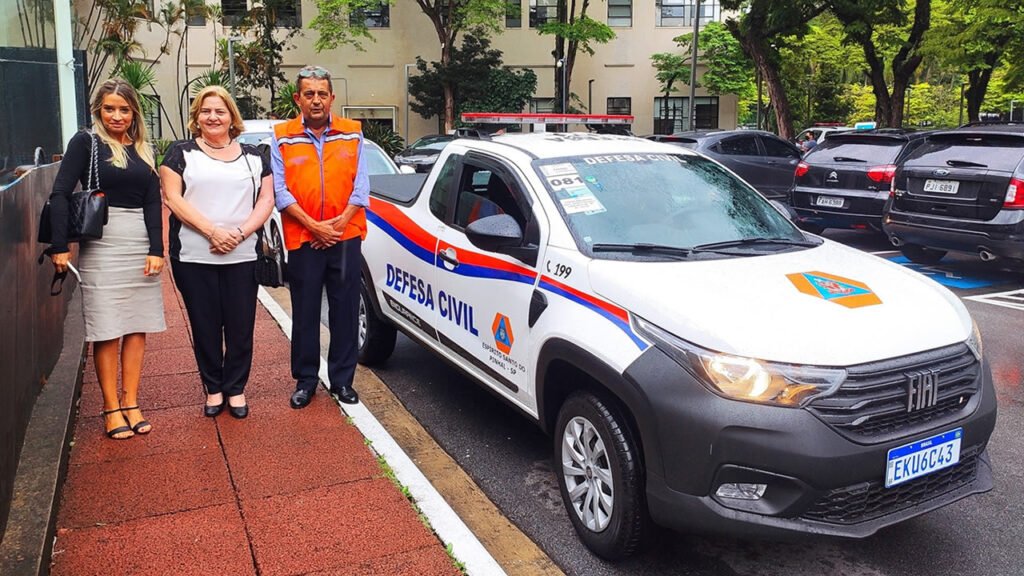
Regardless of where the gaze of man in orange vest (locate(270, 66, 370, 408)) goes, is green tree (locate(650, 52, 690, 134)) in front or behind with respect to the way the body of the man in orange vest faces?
behind

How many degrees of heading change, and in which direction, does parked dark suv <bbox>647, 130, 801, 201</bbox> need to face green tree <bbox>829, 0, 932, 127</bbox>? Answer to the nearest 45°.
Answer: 0° — it already faces it

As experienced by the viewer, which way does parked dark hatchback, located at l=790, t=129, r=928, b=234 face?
facing away from the viewer and to the right of the viewer

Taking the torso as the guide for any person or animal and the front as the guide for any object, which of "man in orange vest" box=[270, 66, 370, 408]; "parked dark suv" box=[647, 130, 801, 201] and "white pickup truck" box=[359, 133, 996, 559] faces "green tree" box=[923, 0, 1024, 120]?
the parked dark suv

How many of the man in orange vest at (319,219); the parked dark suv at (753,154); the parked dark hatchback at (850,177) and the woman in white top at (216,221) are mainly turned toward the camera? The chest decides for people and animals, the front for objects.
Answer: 2

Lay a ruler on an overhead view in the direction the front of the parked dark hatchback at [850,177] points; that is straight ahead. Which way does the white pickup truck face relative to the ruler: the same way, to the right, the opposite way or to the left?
to the right
